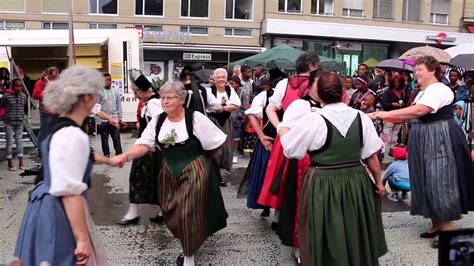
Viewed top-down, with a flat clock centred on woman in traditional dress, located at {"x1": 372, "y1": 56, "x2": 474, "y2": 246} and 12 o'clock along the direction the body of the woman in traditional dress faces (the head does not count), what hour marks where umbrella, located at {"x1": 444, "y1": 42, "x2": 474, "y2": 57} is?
The umbrella is roughly at 3 o'clock from the woman in traditional dress.

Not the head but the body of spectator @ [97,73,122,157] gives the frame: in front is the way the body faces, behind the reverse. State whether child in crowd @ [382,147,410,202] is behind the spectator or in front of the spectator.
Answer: in front

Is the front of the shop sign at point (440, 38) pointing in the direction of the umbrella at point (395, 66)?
yes

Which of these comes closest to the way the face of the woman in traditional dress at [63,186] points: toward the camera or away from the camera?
away from the camera

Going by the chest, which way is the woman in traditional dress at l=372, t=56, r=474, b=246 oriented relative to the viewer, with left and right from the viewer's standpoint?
facing to the left of the viewer

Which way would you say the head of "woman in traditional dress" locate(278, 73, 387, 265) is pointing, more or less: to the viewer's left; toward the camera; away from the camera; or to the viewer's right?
away from the camera

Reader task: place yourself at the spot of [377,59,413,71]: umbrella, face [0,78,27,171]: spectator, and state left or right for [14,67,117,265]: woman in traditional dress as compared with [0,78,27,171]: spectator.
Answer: left

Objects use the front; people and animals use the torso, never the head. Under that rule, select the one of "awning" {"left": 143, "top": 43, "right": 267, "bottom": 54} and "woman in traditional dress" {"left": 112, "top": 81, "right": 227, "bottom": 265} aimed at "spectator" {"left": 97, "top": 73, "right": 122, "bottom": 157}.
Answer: the awning

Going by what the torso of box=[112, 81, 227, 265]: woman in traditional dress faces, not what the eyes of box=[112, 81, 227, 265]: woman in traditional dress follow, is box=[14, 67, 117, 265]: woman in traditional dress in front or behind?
in front

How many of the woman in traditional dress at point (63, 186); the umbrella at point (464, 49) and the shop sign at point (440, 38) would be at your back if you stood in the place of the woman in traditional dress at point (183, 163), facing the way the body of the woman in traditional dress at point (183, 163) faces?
2
